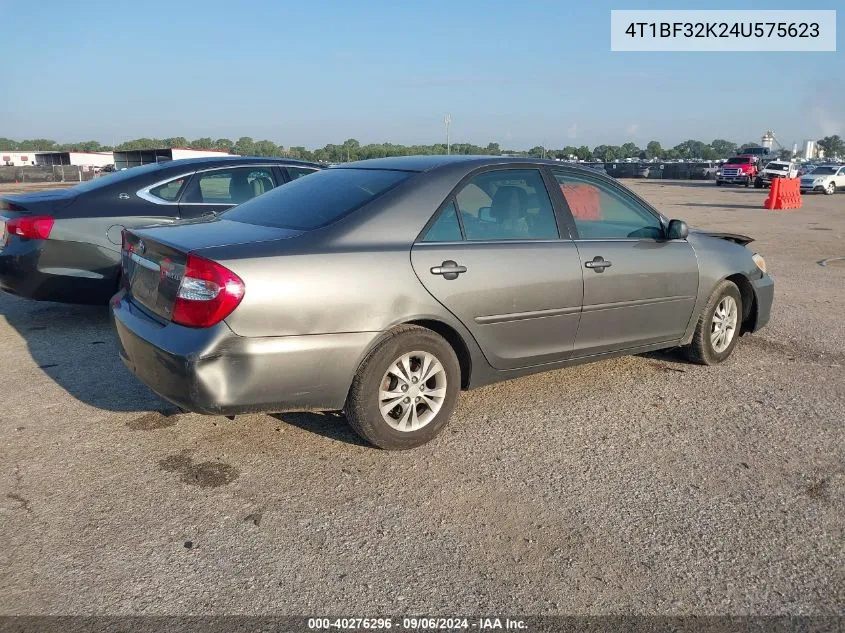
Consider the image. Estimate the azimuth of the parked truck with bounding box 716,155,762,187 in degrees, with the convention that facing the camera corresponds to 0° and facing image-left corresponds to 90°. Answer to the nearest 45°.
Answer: approximately 45°

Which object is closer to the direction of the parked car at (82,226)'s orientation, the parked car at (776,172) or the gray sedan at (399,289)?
the parked car

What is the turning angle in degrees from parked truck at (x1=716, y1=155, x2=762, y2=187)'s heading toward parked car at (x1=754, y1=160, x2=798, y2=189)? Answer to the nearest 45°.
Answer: approximately 45° to its left

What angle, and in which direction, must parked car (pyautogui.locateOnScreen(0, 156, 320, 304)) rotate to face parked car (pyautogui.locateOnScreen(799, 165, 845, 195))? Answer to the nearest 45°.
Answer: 0° — it already faces it

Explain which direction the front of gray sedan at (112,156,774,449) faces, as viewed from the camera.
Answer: facing away from the viewer and to the right of the viewer

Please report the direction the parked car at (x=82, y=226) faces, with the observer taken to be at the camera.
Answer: facing away from the viewer and to the right of the viewer

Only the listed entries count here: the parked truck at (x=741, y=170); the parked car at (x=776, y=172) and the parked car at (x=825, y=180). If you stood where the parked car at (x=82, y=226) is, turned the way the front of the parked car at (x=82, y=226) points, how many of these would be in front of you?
3

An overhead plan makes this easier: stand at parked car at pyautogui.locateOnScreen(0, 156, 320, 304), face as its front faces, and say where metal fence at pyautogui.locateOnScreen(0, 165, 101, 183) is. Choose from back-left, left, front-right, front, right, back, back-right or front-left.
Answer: front-left

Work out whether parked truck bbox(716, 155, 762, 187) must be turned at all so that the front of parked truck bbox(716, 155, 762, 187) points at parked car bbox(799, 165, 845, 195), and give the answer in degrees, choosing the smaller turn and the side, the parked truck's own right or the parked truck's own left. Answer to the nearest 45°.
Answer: approximately 90° to the parked truck's own left

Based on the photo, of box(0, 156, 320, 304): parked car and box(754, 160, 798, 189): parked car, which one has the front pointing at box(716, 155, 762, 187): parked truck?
box(0, 156, 320, 304): parked car

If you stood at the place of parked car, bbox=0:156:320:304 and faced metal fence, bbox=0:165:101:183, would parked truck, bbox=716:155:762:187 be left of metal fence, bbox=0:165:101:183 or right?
right
